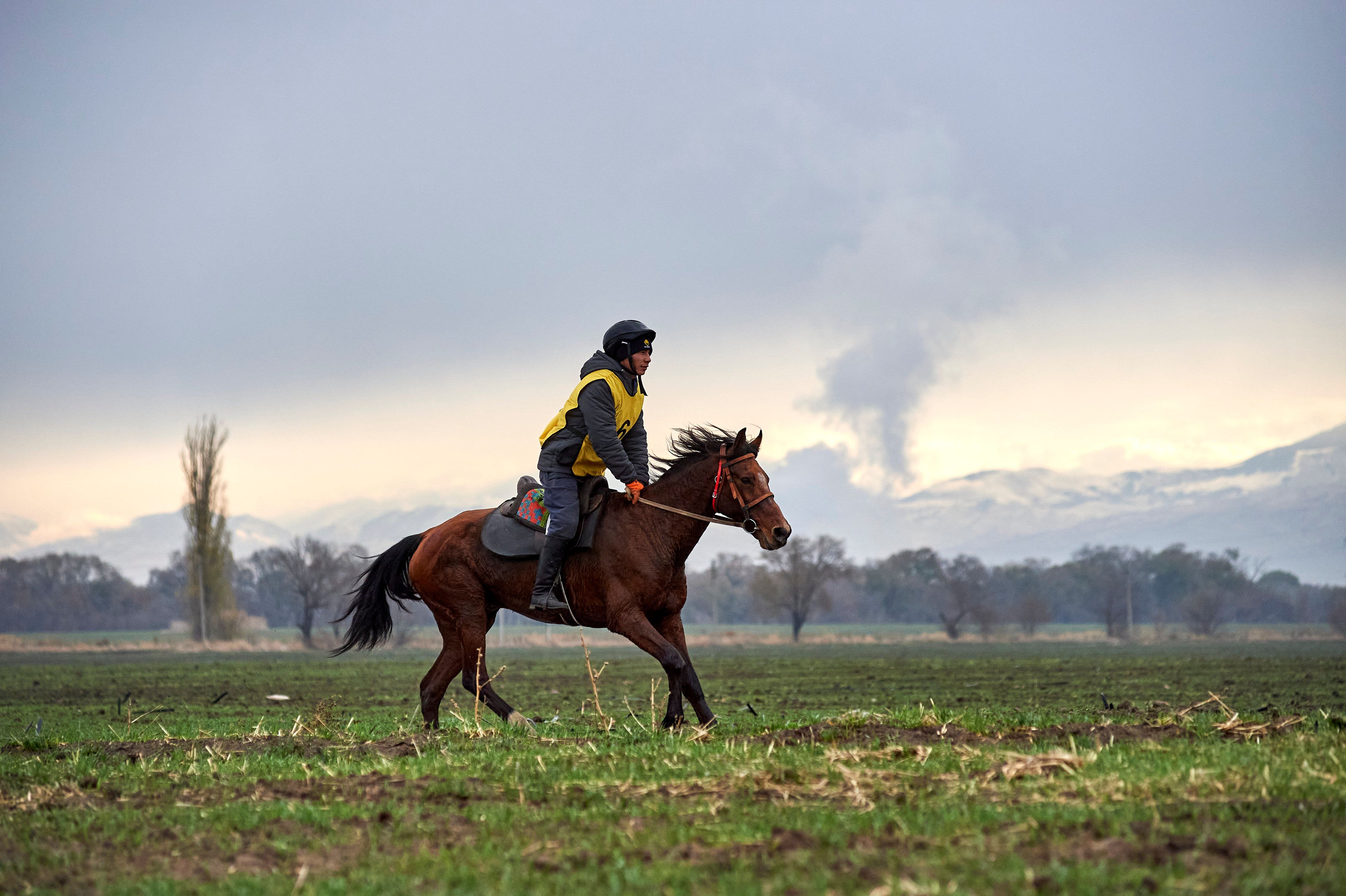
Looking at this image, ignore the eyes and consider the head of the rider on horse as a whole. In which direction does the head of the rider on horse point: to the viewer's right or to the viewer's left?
to the viewer's right

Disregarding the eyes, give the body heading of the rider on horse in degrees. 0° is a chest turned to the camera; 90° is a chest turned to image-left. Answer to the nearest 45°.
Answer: approximately 270°

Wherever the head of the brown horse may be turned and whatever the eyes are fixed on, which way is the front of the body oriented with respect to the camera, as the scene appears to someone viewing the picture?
to the viewer's right
